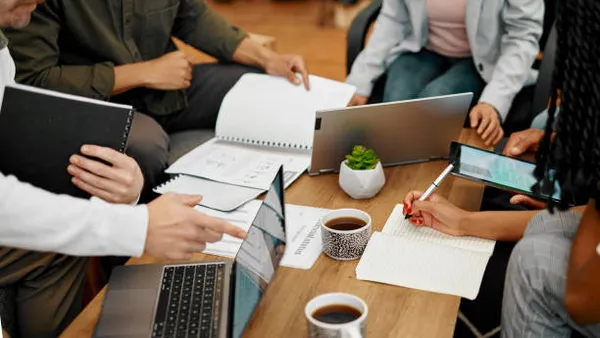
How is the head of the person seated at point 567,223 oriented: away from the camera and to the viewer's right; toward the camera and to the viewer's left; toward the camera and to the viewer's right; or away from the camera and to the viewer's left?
away from the camera and to the viewer's left

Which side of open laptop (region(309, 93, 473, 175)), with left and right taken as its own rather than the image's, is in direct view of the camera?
back

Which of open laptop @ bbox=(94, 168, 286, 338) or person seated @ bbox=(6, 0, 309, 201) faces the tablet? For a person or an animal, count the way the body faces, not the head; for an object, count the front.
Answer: the person seated

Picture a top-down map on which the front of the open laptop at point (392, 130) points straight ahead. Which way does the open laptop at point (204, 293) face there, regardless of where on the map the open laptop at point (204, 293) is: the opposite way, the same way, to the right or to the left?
to the left

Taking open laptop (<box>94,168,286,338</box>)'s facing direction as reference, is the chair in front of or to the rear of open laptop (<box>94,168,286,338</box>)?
to the rear

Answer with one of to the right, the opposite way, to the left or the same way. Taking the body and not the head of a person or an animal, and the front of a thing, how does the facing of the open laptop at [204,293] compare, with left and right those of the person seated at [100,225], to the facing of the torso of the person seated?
the opposite way

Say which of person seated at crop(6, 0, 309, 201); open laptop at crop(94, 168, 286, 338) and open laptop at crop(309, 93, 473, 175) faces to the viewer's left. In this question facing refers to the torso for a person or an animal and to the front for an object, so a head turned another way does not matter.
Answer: open laptop at crop(94, 168, 286, 338)

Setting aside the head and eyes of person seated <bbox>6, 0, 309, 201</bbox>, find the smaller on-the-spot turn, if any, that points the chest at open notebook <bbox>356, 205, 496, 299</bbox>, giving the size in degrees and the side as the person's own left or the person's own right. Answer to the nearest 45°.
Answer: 0° — they already face it

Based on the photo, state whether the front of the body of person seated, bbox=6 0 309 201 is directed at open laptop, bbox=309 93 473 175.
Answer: yes

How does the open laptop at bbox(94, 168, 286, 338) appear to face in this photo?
to the viewer's left

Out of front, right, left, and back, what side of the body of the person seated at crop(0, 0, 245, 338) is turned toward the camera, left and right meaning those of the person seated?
right
